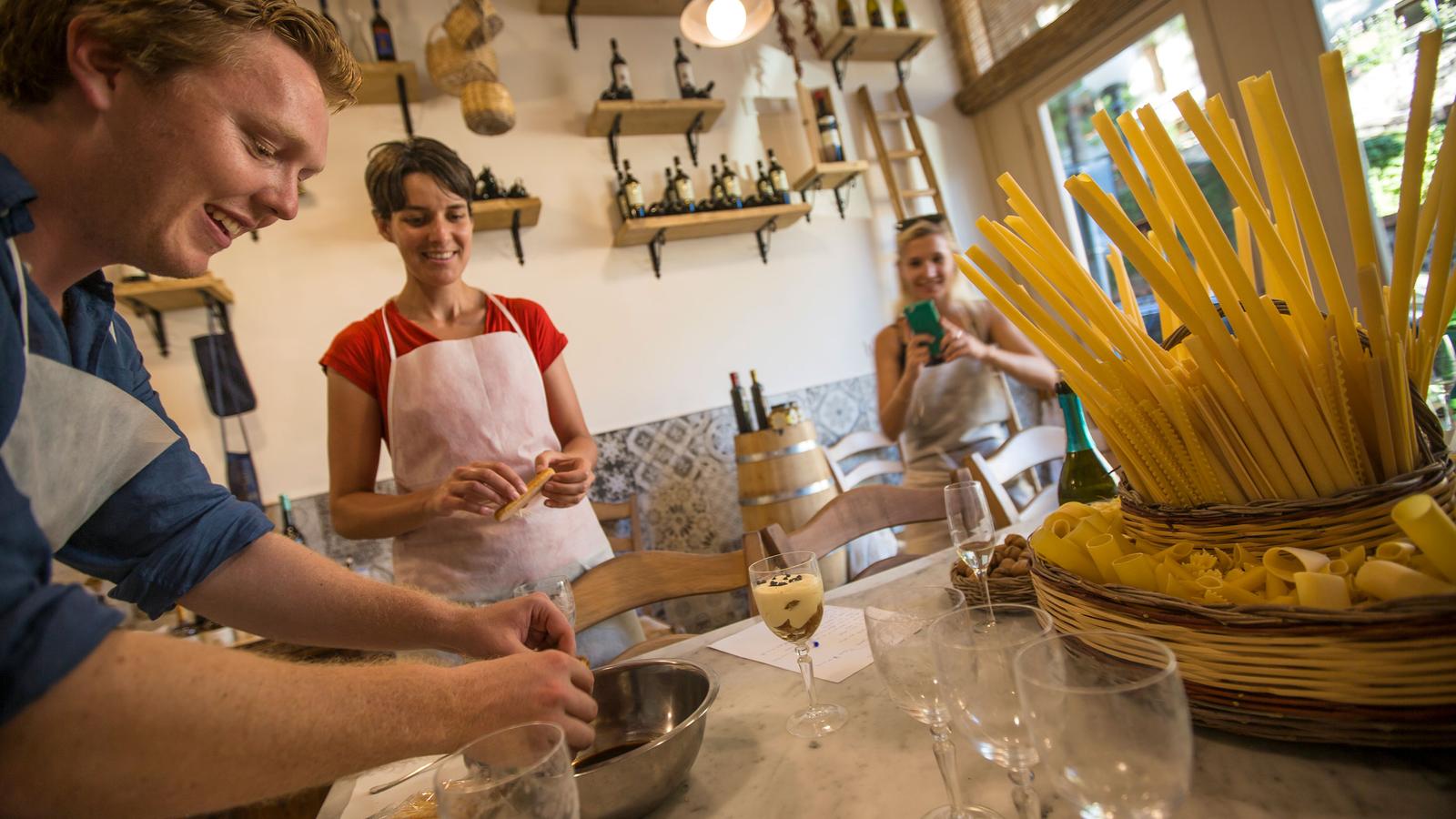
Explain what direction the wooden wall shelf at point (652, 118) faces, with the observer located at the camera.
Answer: facing the viewer

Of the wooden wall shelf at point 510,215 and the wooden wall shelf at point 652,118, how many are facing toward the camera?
2

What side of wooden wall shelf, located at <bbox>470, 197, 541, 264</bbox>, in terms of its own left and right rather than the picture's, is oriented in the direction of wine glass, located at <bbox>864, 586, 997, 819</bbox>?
front

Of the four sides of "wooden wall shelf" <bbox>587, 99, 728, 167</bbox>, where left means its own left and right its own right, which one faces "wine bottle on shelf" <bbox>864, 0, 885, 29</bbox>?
left

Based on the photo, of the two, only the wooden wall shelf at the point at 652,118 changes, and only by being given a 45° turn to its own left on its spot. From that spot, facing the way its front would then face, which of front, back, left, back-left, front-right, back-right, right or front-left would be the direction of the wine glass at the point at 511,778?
front-right

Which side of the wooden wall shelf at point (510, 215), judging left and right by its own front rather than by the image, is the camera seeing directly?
front

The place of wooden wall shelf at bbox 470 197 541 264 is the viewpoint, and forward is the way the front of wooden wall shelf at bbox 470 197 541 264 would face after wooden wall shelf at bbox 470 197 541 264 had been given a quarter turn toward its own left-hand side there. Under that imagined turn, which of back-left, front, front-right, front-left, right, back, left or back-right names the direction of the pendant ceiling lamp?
front-right

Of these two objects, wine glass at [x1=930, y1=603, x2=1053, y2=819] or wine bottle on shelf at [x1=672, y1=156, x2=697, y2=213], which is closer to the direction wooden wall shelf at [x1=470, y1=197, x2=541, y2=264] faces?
the wine glass

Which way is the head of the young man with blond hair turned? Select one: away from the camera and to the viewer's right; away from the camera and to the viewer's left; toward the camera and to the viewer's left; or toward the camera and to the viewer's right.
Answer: toward the camera and to the viewer's right

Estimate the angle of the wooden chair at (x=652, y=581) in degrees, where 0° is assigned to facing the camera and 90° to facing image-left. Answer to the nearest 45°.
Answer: approximately 315°
